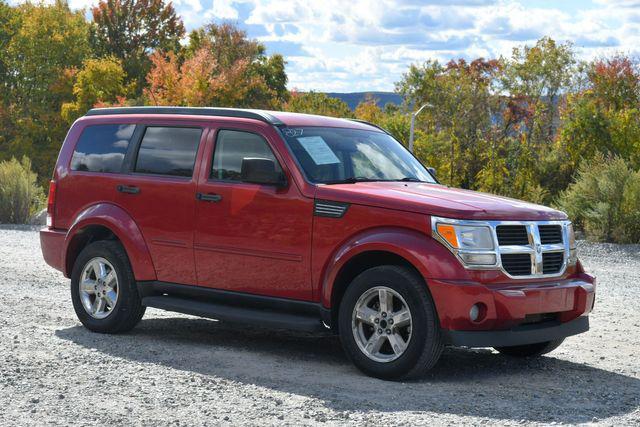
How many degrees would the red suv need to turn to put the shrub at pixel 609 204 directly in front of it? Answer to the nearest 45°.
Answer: approximately 90° to its left

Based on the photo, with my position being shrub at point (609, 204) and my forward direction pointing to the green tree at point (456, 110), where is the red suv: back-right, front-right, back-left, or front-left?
back-left

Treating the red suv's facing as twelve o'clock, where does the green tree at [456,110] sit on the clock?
The green tree is roughly at 8 o'clock from the red suv.

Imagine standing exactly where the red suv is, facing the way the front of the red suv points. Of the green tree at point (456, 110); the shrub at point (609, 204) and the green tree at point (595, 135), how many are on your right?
0

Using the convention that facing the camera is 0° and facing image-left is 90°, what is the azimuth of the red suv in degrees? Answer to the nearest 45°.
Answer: approximately 315°

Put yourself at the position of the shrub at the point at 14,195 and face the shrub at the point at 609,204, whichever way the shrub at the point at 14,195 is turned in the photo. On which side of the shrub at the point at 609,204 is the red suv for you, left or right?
right

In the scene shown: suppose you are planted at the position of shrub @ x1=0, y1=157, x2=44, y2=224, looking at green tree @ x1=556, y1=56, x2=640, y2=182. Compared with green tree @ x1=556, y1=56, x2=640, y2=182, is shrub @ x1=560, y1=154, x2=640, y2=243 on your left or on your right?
right

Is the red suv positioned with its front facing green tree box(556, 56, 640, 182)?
no

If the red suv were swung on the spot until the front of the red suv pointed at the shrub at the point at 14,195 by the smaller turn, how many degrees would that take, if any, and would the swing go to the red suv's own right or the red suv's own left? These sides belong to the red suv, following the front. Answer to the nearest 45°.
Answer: approximately 180°

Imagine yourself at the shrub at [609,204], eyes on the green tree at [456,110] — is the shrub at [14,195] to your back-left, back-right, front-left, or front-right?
front-left

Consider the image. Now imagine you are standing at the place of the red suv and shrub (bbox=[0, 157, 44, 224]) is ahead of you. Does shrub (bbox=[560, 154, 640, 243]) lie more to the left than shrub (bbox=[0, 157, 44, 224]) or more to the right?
right
